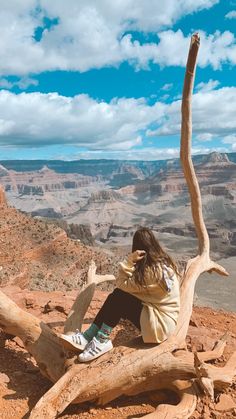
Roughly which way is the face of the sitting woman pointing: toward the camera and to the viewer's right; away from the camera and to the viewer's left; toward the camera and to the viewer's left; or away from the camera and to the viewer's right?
away from the camera and to the viewer's left

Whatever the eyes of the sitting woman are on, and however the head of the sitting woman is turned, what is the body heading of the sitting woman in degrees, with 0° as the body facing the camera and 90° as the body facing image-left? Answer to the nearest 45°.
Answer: approximately 90°
